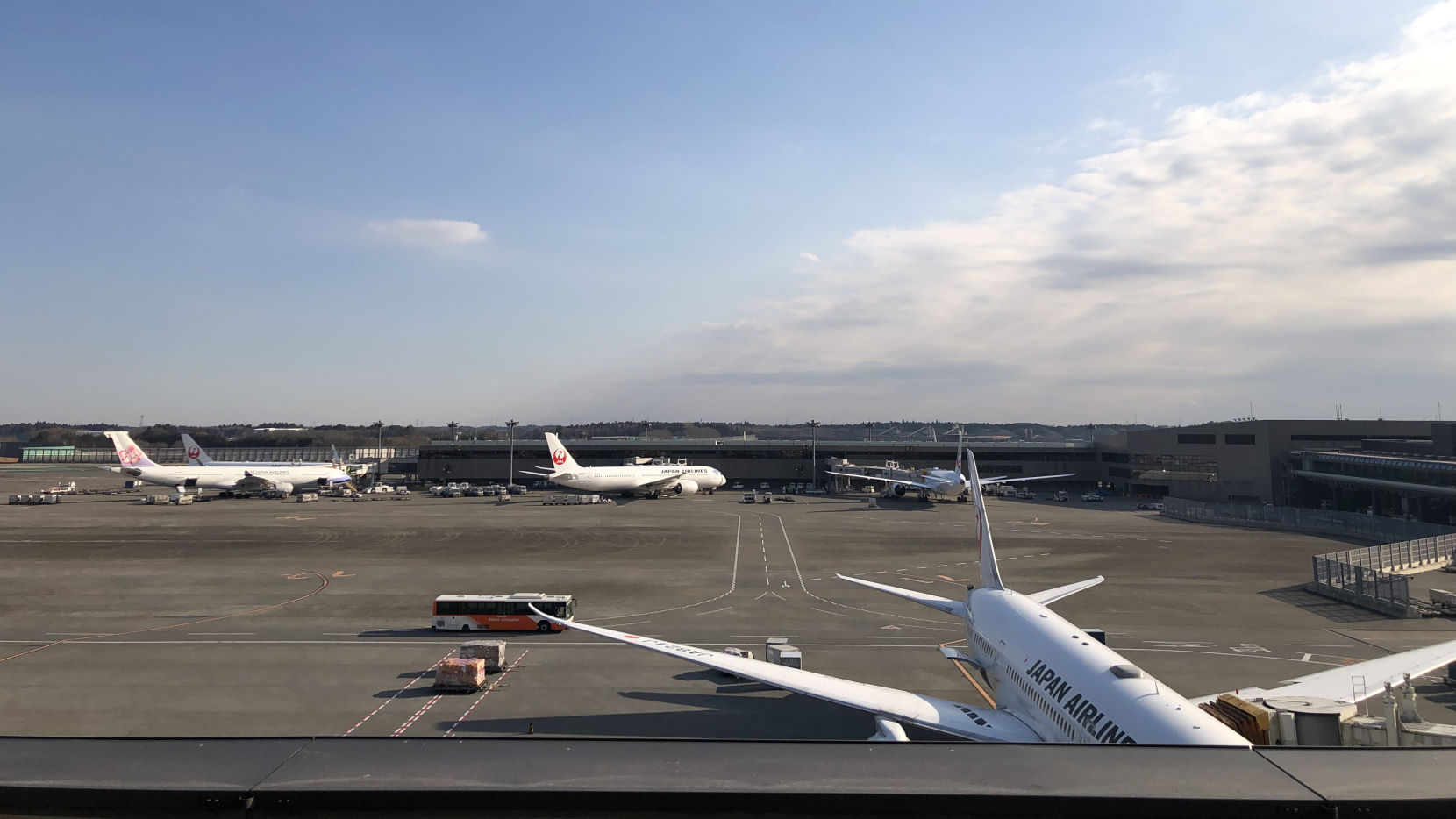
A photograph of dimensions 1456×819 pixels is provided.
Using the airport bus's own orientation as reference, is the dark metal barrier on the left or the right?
on its right

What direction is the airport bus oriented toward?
to the viewer's right

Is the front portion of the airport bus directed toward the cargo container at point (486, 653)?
no

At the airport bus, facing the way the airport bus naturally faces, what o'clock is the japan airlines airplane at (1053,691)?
The japan airlines airplane is roughly at 2 o'clock from the airport bus.

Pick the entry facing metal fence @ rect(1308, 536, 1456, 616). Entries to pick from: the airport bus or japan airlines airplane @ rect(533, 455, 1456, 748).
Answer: the airport bus

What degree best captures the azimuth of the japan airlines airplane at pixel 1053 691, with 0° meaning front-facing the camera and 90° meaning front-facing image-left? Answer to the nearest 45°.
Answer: approximately 315°

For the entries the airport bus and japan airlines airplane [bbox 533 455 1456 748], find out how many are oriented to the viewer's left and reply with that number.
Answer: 0

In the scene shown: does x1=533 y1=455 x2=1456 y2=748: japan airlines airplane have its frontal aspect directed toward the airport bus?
no

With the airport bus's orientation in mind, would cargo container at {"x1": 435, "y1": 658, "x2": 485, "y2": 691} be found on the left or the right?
on its right

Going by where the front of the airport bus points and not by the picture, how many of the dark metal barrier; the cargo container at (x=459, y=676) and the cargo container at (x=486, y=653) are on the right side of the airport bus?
3

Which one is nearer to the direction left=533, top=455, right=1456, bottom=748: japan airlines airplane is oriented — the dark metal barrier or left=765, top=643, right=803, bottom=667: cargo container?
the dark metal barrier

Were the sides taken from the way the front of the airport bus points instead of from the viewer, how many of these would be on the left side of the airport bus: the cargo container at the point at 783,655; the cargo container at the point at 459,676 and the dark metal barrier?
0

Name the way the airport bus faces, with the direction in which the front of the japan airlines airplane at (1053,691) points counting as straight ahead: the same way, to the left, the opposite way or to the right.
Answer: to the left
